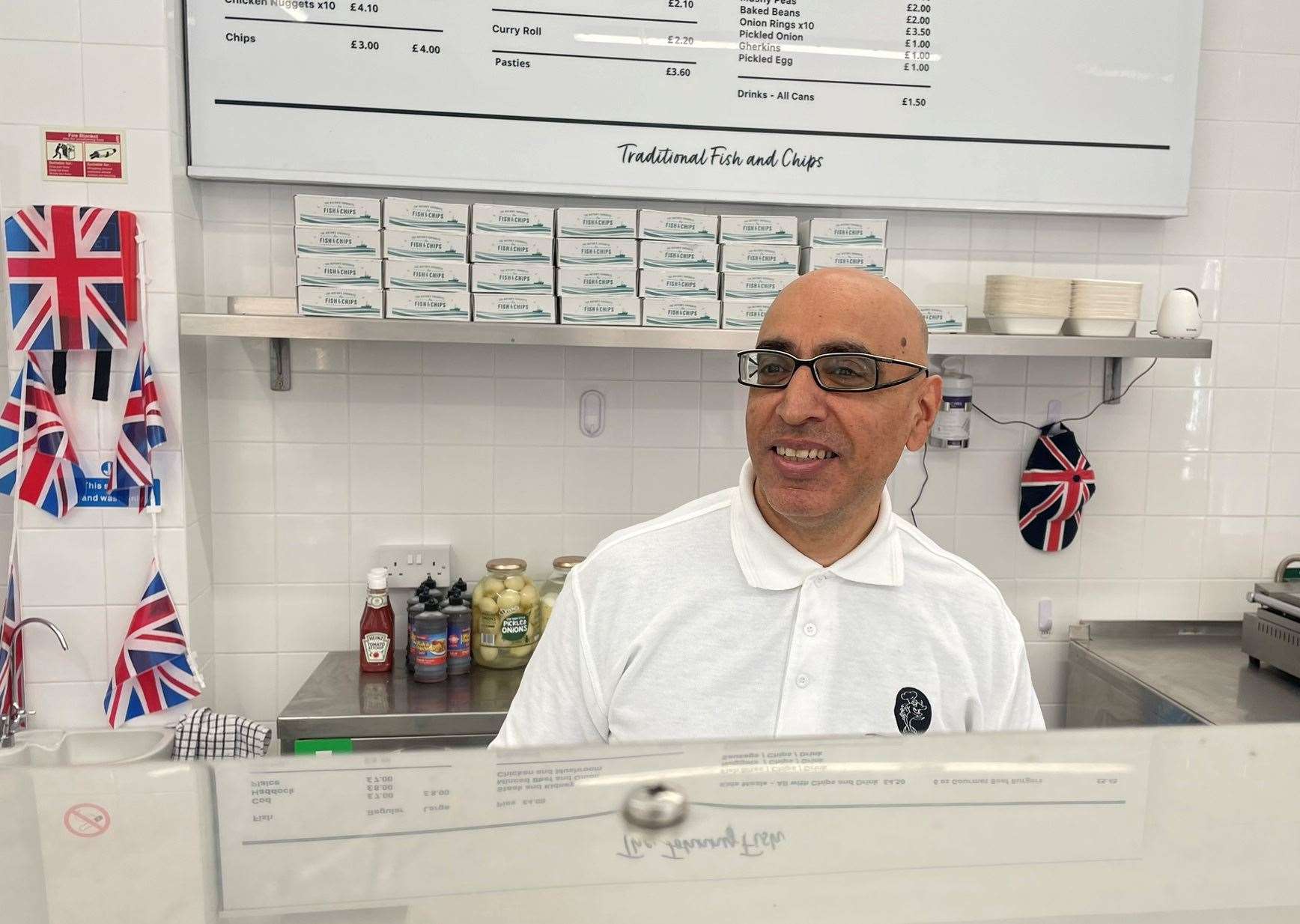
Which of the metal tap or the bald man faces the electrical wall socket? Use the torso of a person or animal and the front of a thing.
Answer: the metal tap

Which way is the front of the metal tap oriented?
to the viewer's right

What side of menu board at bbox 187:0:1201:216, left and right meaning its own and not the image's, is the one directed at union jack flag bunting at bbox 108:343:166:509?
right

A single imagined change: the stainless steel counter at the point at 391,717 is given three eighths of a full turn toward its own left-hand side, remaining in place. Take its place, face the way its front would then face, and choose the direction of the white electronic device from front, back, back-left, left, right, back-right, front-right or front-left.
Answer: front-right

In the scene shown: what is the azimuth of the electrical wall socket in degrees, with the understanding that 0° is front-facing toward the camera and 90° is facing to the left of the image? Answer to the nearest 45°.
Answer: approximately 0°

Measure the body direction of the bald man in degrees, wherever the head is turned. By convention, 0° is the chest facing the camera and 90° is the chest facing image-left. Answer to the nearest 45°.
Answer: approximately 0°
